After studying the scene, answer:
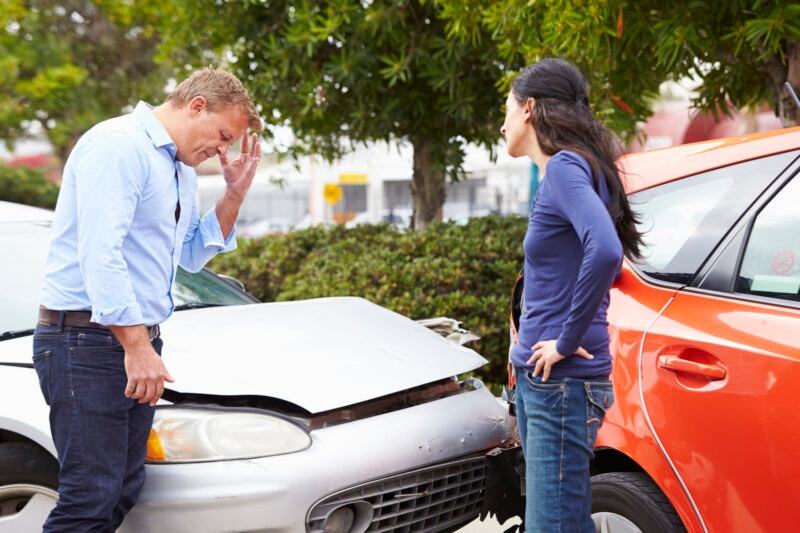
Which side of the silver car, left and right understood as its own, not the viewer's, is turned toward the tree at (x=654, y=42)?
left

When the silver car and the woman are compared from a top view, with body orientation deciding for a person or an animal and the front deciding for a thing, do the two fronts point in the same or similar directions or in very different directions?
very different directions

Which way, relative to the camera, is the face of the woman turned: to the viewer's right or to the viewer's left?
to the viewer's left

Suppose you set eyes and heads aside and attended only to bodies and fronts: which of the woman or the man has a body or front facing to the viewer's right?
the man

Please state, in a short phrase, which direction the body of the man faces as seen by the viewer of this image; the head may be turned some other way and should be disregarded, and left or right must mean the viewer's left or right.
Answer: facing to the right of the viewer

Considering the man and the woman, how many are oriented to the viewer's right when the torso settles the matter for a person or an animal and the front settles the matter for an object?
1

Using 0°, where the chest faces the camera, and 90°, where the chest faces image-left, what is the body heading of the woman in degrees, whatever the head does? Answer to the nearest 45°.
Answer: approximately 90°

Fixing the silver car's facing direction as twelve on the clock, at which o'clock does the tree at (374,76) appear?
The tree is roughly at 8 o'clock from the silver car.

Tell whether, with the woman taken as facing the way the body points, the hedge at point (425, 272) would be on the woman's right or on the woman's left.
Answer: on the woman's right
